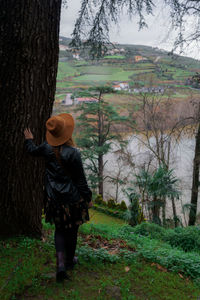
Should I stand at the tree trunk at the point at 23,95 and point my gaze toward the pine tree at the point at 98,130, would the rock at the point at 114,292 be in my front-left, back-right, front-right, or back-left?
back-right

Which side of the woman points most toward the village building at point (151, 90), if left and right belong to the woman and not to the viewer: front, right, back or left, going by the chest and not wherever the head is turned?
front

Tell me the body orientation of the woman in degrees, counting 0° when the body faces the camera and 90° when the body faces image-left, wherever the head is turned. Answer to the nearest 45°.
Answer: approximately 180°

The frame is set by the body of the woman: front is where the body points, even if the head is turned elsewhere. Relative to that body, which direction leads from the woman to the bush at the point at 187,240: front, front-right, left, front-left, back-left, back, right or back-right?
front-right

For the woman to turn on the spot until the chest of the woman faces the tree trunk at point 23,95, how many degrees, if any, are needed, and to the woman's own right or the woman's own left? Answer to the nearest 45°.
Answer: approximately 45° to the woman's own left

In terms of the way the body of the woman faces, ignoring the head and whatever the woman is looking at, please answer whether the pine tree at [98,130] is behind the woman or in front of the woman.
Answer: in front
